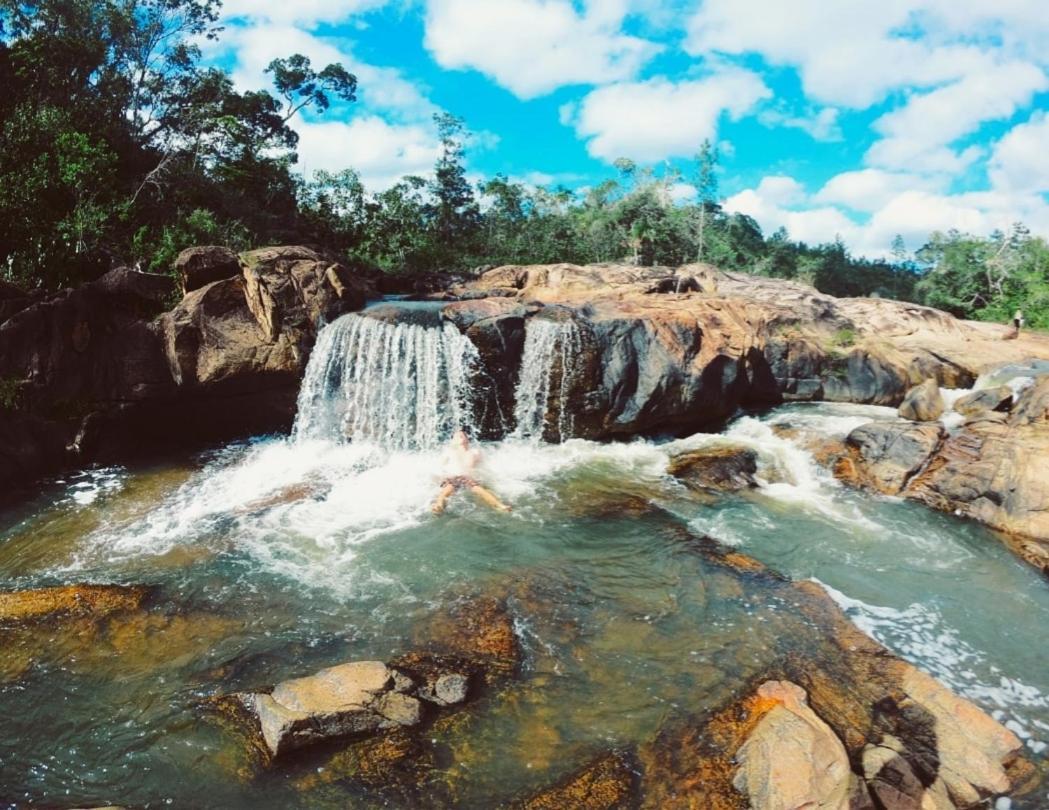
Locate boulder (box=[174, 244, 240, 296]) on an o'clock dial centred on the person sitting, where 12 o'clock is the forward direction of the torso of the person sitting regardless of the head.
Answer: The boulder is roughly at 4 o'clock from the person sitting.

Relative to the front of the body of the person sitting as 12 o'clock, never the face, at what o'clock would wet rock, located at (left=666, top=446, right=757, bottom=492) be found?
The wet rock is roughly at 9 o'clock from the person sitting.

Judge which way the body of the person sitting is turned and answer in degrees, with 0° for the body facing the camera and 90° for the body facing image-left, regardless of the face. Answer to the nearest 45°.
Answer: approximately 0°

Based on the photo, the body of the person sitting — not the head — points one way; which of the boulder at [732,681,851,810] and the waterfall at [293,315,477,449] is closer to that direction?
the boulder

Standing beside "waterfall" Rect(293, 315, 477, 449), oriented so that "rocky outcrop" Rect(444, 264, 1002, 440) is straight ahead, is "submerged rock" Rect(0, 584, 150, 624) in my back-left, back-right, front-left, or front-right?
back-right

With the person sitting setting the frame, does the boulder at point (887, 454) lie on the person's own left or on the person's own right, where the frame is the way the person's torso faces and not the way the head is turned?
on the person's own left

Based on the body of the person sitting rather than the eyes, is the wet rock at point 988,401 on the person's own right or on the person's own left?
on the person's own left

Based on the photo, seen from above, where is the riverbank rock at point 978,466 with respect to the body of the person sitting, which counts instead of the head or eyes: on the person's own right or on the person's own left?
on the person's own left
